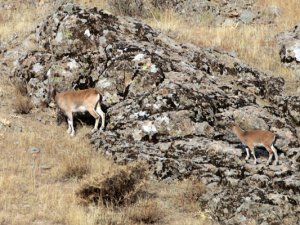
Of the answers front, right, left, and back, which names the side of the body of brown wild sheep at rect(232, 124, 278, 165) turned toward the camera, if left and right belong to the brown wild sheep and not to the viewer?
left

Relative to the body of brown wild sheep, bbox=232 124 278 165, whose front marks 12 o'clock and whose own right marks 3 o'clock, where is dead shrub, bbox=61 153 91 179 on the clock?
The dead shrub is roughly at 11 o'clock from the brown wild sheep.

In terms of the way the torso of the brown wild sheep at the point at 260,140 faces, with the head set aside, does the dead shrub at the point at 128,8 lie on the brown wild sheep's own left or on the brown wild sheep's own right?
on the brown wild sheep's own right

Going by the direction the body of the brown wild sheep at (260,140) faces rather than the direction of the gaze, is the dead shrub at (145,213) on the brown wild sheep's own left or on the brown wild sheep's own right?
on the brown wild sheep's own left
